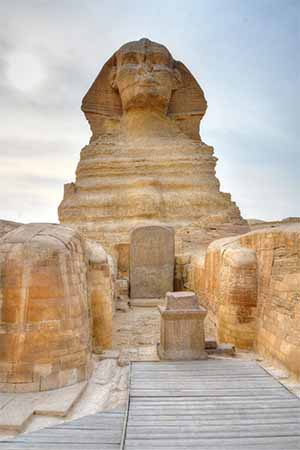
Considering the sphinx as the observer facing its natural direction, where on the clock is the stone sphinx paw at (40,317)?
The stone sphinx paw is roughly at 12 o'clock from the sphinx.

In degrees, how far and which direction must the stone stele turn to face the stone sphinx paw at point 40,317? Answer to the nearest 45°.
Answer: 0° — it already faces it

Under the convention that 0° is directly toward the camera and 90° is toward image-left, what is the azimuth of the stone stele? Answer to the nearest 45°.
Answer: approximately 0°

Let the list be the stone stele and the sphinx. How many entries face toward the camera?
2

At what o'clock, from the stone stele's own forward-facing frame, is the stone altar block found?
The stone altar block is roughly at 12 o'clock from the stone stele.

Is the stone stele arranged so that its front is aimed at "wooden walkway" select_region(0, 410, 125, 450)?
yes
